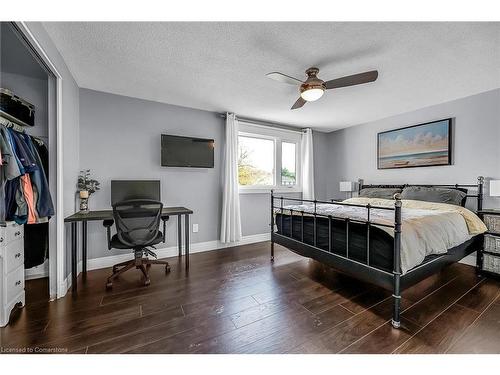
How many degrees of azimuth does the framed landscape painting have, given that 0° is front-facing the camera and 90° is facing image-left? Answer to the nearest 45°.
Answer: approximately 45°

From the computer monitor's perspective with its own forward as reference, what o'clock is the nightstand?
The nightstand is roughly at 10 o'clock from the computer monitor.

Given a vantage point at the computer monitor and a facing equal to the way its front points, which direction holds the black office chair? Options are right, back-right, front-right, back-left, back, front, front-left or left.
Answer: front

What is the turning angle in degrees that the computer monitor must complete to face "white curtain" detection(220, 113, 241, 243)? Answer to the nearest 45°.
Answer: approximately 90° to its left

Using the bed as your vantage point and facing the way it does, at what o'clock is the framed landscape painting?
The framed landscape painting is roughly at 5 o'clock from the bed.

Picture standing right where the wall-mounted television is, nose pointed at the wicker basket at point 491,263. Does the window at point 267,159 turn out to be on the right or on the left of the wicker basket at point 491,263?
left

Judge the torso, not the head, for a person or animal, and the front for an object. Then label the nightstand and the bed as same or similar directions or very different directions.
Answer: same or similar directions

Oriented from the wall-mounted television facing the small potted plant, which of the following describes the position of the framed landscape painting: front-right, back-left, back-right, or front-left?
back-left

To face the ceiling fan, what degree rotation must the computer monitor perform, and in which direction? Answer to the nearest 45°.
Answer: approximately 45° to its left

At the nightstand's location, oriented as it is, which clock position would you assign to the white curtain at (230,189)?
The white curtain is roughly at 2 o'clock from the nightstand.

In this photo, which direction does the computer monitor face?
toward the camera

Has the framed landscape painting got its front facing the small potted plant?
yes

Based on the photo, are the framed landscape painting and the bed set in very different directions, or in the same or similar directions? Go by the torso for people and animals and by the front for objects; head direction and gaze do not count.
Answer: same or similar directions

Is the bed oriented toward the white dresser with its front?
yes

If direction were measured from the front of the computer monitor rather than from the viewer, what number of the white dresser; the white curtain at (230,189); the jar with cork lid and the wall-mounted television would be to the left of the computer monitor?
2

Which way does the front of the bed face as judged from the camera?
facing the viewer and to the left of the viewer
